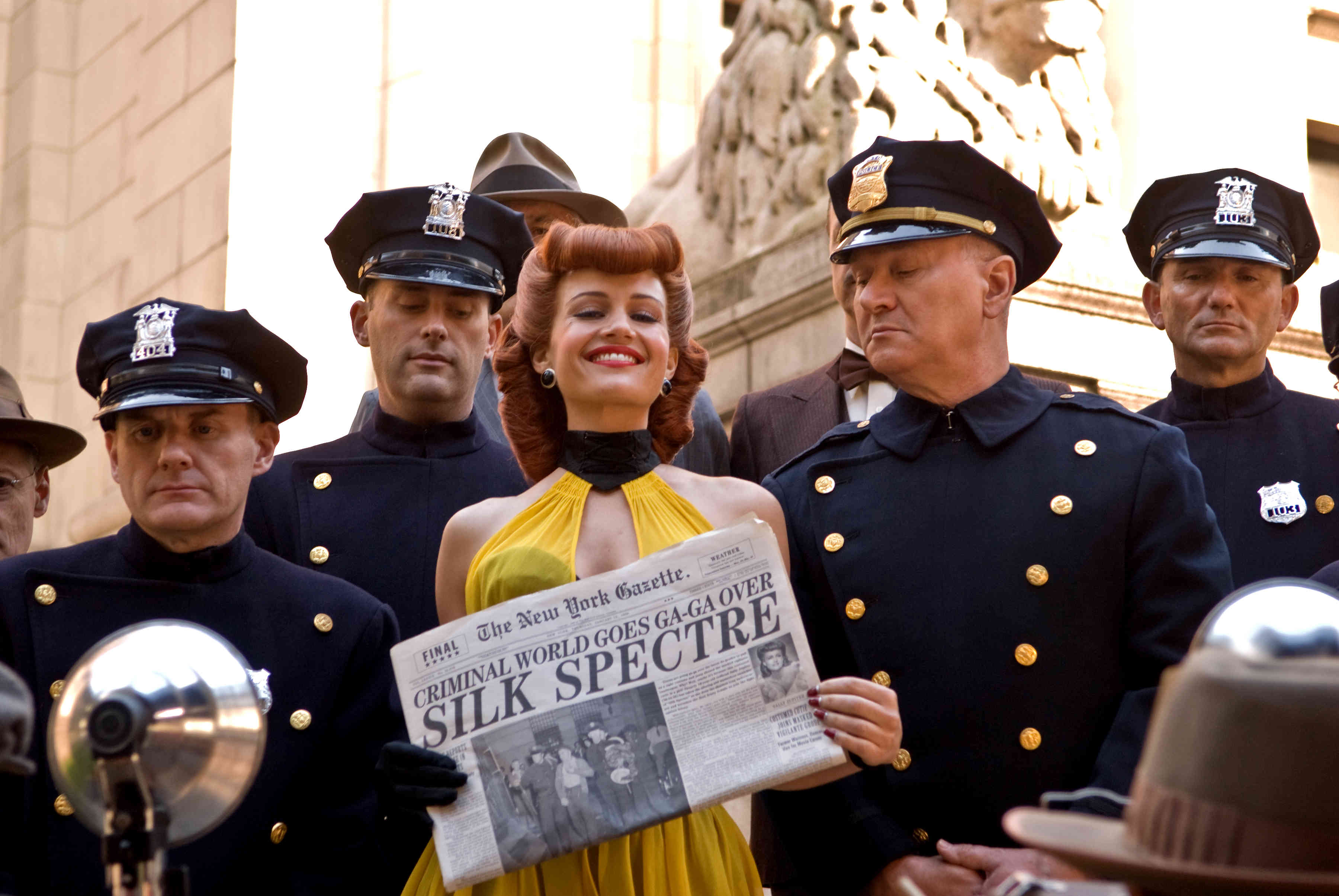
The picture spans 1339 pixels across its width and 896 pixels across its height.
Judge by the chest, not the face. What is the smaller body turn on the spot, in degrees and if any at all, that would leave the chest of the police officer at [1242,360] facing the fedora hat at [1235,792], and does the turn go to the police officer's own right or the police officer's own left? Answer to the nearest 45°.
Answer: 0° — they already face it

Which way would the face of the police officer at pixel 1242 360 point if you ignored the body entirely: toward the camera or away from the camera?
toward the camera

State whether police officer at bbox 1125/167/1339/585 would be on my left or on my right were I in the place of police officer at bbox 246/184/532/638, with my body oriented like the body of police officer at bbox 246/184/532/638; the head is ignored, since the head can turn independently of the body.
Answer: on my left

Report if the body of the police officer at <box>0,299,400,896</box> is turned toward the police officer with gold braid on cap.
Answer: no

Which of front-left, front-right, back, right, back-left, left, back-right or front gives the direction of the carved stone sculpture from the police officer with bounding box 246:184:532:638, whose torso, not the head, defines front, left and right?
back-left

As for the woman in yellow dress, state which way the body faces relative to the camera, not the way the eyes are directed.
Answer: toward the camera

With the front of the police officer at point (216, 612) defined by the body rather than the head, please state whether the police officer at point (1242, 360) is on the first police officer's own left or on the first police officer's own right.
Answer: on the first police officer's own left

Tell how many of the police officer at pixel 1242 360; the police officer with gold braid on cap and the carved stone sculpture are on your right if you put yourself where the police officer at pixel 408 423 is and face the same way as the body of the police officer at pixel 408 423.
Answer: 0

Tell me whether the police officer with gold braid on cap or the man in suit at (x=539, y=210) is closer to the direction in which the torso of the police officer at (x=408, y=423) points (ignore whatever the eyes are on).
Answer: the police officer with gold braid on cap

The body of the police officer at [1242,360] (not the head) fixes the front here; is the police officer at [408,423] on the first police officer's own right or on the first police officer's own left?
on the first police officer's own right

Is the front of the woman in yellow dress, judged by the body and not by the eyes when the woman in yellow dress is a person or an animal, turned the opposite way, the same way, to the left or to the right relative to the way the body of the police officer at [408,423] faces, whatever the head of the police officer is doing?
the same way

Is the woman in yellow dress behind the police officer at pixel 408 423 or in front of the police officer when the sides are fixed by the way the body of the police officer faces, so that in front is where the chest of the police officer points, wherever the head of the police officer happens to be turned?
in front

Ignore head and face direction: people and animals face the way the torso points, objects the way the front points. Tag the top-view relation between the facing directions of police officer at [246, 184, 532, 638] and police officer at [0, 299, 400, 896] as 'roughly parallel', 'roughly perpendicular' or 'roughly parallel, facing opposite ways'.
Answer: roughly parallel

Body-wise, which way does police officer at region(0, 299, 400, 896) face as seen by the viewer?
toward the camera

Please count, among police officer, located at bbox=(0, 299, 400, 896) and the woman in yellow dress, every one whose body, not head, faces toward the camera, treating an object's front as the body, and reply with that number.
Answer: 2

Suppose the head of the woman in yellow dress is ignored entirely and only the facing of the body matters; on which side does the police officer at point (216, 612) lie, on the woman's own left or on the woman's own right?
on the woman's own right

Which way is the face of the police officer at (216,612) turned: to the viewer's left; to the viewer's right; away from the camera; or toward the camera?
toward the camera

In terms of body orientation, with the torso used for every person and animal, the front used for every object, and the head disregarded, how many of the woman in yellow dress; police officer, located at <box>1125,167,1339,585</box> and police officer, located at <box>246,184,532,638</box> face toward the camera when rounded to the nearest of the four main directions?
3

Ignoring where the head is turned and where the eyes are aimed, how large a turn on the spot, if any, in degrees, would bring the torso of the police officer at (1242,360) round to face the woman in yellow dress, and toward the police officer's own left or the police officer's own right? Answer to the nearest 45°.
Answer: approximately 45° to the police officer's own right
